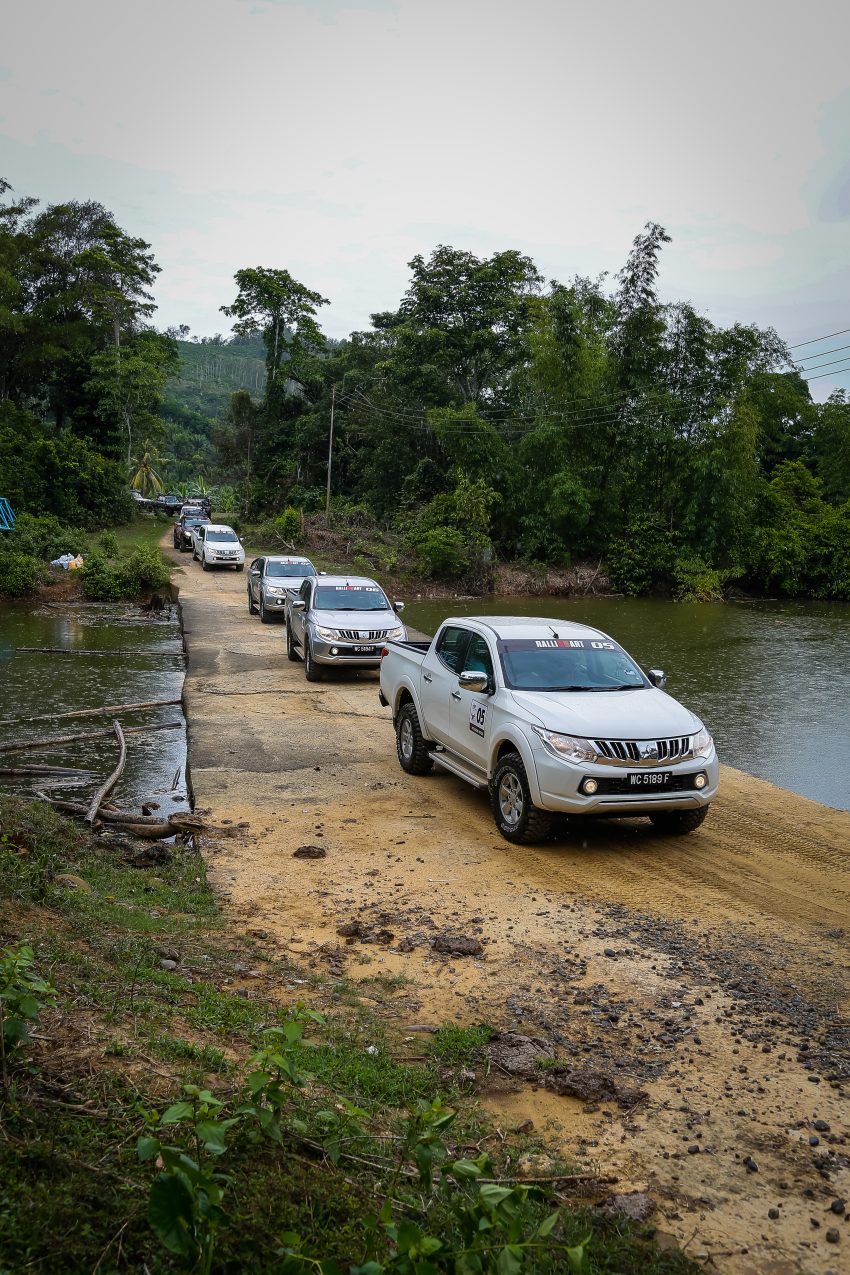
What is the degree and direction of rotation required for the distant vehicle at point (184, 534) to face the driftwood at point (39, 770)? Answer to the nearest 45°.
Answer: approximately 45° to its right

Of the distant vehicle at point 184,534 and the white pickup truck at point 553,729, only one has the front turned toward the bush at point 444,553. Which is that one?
the distant vehicle

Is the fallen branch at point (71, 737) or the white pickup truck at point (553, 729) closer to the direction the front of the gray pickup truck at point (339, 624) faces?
the white pickup truck

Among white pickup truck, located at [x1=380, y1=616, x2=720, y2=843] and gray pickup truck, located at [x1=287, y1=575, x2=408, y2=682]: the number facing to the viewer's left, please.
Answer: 0

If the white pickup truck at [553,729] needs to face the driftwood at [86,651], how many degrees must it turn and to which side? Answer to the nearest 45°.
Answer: approximately 180°

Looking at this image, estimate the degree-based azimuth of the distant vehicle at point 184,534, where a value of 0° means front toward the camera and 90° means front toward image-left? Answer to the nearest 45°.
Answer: approximately 315°

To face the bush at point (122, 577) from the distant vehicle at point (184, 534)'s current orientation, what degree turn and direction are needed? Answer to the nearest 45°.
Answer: approximately 45° to its right

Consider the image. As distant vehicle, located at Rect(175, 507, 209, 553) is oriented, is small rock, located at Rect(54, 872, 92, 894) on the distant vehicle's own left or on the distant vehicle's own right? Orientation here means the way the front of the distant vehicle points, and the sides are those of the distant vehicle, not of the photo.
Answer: on the distant vehicle's own right

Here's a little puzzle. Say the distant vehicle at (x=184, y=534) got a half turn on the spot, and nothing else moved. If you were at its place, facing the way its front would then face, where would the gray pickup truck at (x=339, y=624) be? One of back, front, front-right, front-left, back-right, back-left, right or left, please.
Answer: back-left

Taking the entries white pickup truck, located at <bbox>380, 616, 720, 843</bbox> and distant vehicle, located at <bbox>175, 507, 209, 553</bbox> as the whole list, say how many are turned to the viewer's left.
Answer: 0

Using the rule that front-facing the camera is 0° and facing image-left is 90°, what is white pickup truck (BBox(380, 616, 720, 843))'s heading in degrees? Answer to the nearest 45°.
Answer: approximately 315°

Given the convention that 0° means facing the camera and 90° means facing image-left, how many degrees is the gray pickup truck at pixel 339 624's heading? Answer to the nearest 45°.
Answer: approximately 315°

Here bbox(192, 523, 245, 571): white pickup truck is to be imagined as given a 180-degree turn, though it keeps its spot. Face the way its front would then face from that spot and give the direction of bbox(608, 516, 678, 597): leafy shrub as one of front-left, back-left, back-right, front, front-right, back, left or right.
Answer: back-right
